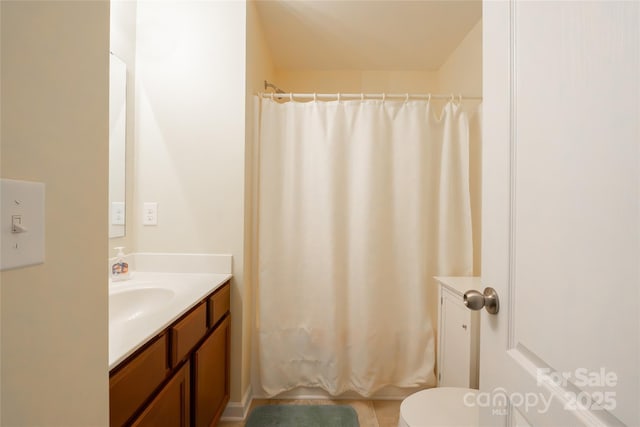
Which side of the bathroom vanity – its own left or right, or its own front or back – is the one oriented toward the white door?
front

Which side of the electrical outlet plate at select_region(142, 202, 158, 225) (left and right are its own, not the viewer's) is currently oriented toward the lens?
front

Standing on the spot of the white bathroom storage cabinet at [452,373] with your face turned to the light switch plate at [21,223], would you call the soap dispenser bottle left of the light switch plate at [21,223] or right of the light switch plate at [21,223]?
right

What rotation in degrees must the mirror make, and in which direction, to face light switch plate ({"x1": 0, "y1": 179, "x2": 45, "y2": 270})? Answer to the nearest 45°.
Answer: approximately 45° to its right

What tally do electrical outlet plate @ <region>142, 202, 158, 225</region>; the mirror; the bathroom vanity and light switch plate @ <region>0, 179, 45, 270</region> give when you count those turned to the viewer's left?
0

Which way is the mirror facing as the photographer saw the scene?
facing the viewer and to the right of the viewer

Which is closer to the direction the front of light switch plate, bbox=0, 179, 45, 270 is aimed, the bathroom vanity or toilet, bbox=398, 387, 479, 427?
the toilet

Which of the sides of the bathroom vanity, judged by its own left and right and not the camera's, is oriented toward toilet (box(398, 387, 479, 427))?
front

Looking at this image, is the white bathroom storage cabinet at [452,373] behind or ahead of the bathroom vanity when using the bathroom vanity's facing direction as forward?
ahead

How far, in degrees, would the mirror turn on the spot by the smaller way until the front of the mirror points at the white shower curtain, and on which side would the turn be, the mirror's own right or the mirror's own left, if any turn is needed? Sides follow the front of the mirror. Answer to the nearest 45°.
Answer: approximately 45° to the mirror's own left
